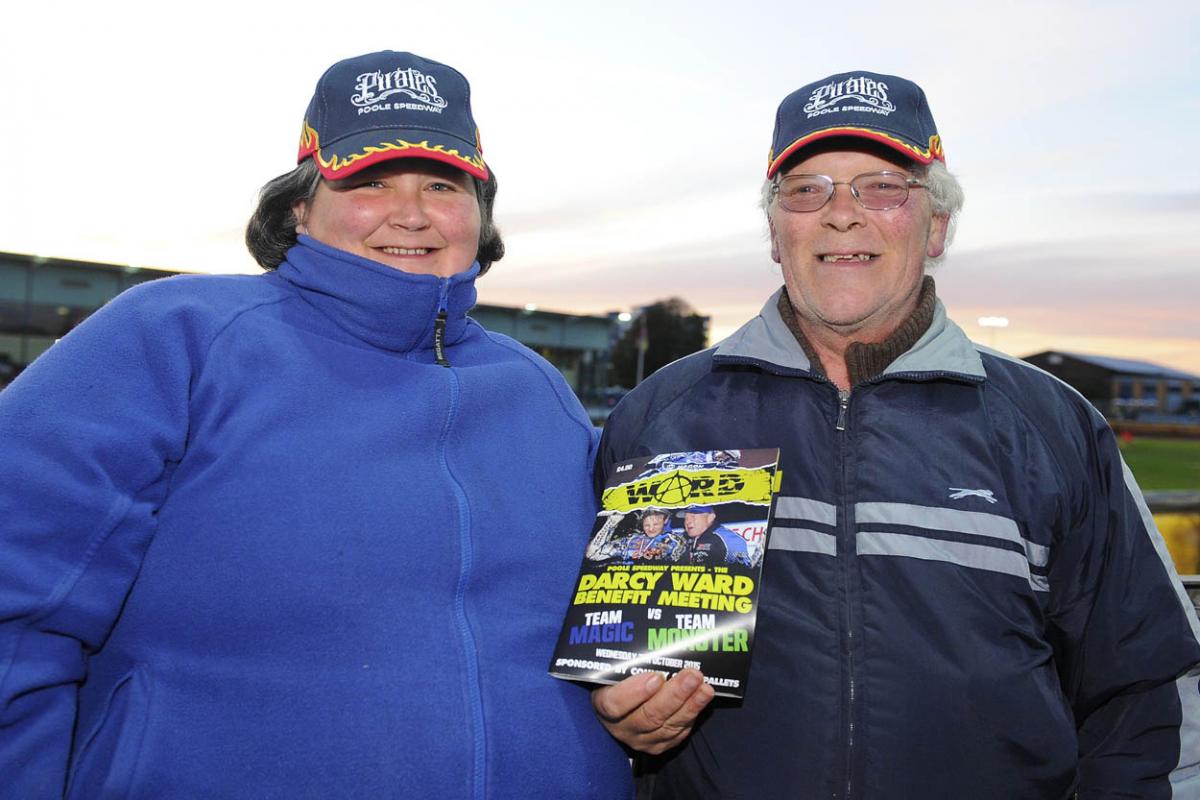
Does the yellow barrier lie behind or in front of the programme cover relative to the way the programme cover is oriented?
behind

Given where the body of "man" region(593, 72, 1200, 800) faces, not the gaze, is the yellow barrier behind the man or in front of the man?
behind

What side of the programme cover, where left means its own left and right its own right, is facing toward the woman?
right

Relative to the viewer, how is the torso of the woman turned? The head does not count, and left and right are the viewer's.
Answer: facing the viewer and to the right of the viewer

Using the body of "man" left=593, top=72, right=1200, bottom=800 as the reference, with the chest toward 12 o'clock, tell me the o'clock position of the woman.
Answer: The woman is roughly at 2 o'clock from the man.

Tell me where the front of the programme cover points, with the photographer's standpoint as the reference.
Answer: facing the viewer

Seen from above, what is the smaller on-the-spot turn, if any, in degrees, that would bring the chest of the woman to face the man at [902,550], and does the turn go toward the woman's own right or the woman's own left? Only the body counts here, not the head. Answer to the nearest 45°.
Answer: approximately 45° to the woman's own left
